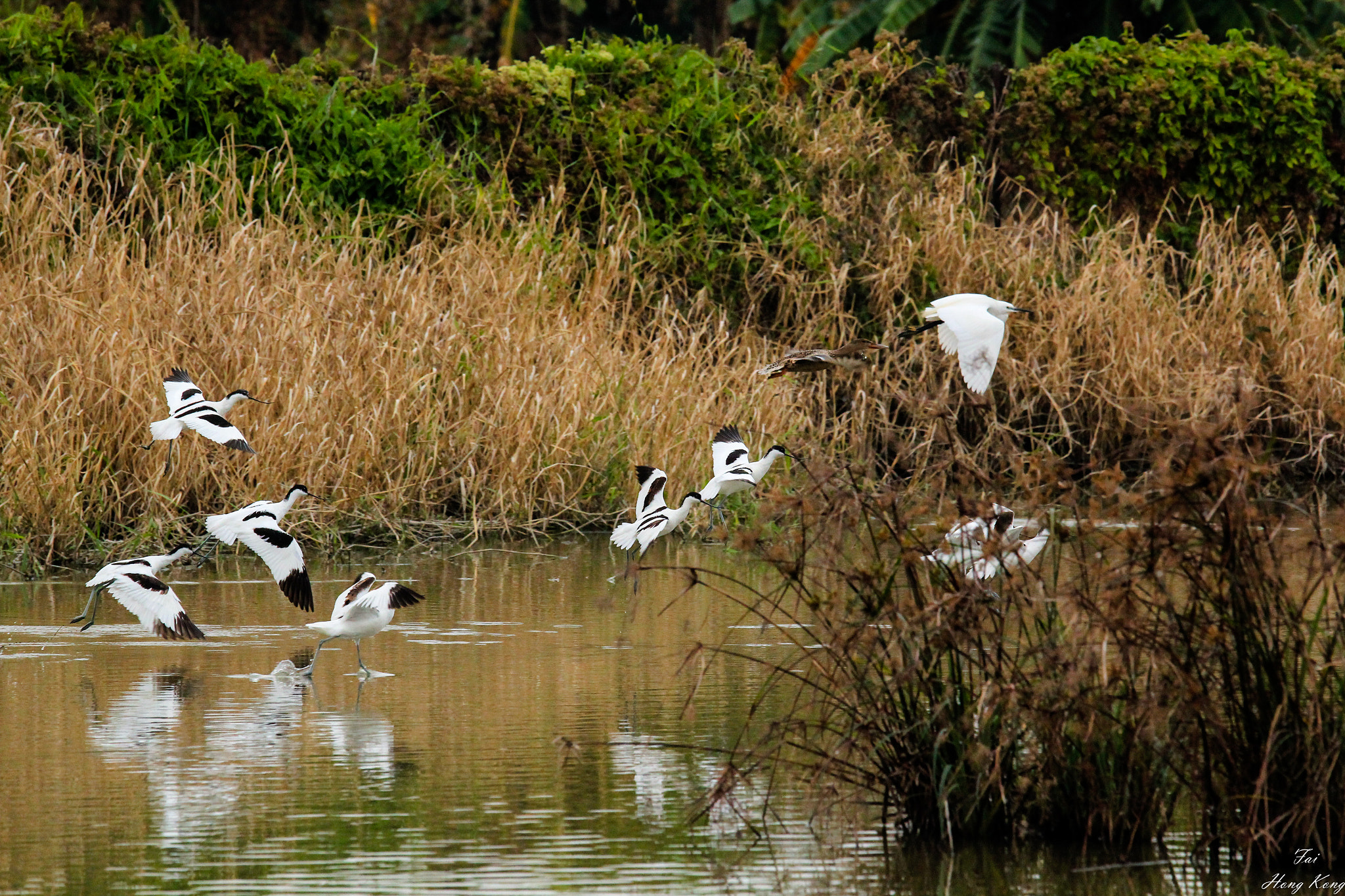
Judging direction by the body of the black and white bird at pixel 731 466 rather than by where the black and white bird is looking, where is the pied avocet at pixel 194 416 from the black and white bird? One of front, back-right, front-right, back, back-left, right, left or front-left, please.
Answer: back

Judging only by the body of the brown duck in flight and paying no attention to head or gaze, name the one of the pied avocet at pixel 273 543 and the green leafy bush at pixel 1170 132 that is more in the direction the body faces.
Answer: the green leafy bush

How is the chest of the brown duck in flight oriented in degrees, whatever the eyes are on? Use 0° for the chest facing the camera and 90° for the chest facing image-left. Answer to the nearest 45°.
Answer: approximately 270°

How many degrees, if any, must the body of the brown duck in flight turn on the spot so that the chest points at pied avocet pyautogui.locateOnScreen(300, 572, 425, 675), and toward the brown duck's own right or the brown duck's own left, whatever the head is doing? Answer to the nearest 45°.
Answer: approximately 135° to the brown duck's own right

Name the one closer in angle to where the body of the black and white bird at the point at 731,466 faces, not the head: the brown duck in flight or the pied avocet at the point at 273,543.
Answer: the brown duck in flight

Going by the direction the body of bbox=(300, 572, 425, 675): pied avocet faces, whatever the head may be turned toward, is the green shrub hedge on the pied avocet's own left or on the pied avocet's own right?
on the pied avocet's own left

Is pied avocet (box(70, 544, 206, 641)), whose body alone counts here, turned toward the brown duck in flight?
yes

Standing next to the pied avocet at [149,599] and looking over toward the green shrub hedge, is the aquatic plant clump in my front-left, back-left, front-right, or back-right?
back-right

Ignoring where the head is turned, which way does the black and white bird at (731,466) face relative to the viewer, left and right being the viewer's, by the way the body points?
facing to the right of the viewer

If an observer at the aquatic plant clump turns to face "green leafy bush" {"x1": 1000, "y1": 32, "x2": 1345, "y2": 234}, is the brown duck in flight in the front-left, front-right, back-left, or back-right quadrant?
front-left

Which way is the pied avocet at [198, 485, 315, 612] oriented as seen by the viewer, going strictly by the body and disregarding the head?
to the viewer's right
